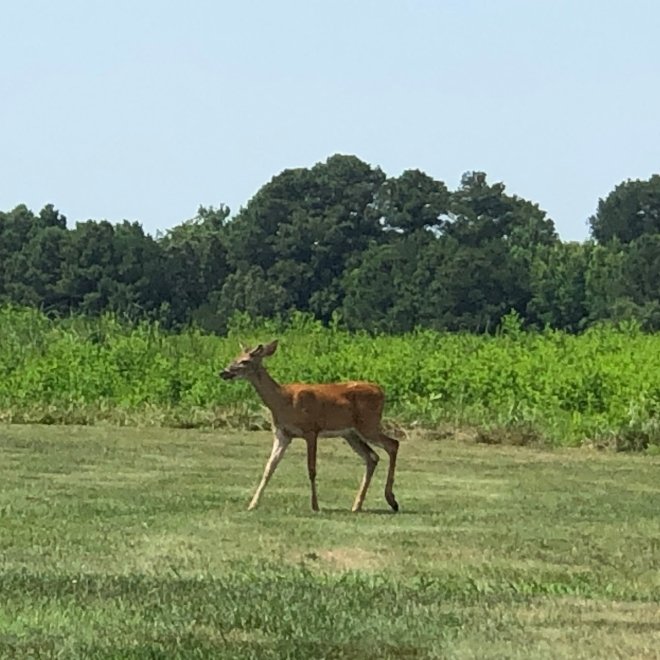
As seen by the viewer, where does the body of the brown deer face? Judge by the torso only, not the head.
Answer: to the viewer's left
